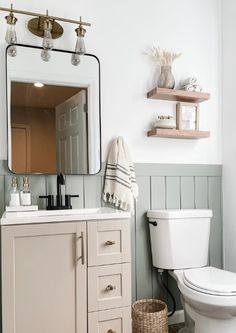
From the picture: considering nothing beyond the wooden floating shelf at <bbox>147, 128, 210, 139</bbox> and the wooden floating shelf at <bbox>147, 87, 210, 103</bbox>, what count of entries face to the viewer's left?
0

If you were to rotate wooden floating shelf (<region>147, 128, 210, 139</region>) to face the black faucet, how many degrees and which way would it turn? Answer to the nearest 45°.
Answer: approximately 90° to its right

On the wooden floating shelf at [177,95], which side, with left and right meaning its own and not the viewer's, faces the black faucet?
right

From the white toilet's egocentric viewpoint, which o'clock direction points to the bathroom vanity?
The bathroom vanity is roughly at 3 o'clock from the white toilet.

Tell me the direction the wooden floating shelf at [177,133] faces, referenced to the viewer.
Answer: facing the viewer and to the right of the viewer

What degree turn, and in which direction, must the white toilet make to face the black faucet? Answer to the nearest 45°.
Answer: approximately 90° to its right

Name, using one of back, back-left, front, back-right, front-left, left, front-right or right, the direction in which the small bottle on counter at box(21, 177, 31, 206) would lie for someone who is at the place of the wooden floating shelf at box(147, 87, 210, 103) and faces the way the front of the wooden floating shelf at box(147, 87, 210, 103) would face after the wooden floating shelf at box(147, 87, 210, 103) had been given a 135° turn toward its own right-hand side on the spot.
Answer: front-left

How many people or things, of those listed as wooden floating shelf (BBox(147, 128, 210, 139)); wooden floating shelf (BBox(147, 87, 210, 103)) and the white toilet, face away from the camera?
0

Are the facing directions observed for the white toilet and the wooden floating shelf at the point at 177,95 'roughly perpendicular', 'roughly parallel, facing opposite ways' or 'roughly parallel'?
roughly parallel

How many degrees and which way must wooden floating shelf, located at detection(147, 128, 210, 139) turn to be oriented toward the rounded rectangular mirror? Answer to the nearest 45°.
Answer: approximately 90° to its right
